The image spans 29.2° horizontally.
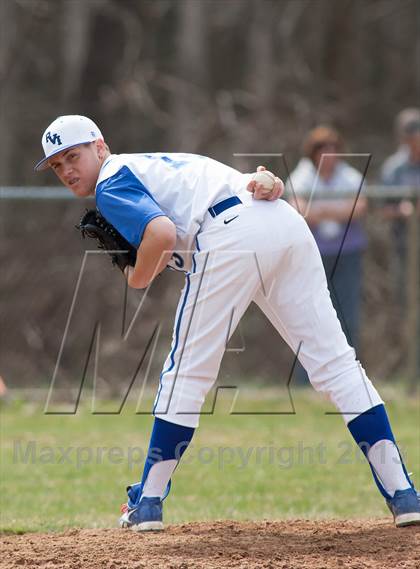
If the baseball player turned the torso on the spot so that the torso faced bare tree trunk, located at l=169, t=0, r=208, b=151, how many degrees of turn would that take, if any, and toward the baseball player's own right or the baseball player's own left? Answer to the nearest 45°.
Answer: approximately 45° to the baseball player's own right

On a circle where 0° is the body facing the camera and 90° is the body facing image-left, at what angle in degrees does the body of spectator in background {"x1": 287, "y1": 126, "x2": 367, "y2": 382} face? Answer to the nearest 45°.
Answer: approximately 0°

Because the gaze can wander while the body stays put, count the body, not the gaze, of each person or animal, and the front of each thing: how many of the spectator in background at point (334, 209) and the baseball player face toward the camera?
1

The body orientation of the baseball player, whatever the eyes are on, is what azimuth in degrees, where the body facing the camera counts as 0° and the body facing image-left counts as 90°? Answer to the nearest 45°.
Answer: approximately 135°

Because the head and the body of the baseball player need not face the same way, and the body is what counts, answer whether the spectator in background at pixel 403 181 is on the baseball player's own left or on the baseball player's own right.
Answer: on the baseball player's own right
